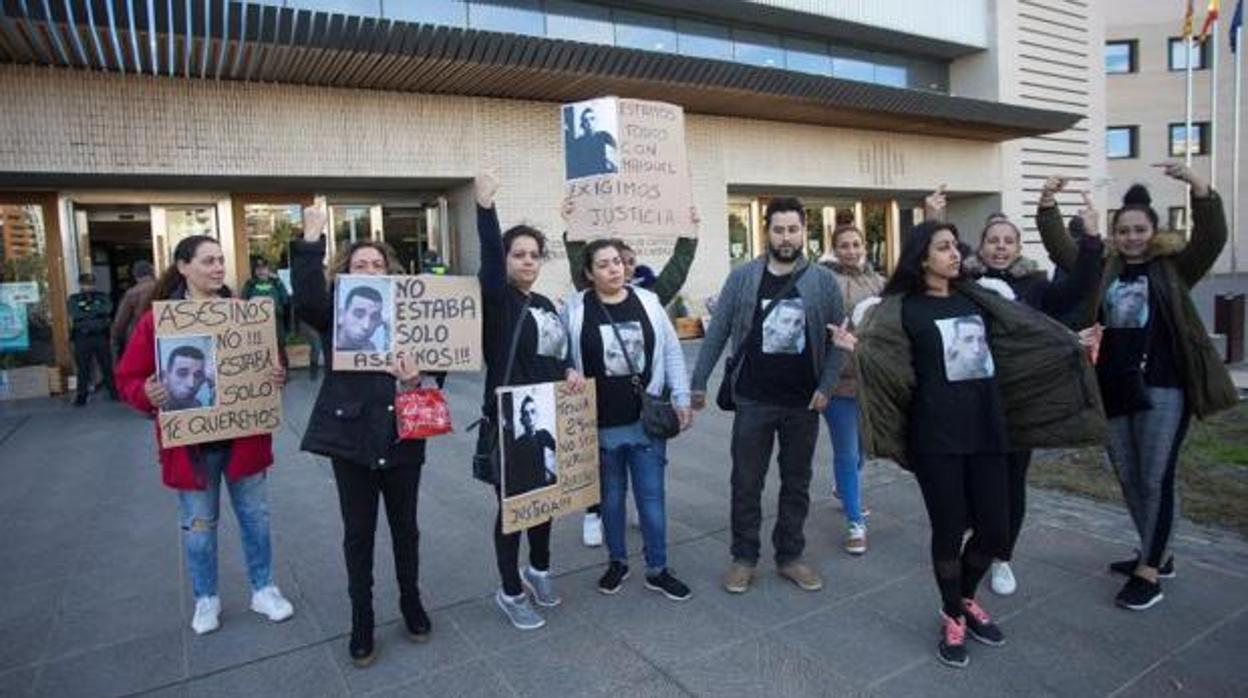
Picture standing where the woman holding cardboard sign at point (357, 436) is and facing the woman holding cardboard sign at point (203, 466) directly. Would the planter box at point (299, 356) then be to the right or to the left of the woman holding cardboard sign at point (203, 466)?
right

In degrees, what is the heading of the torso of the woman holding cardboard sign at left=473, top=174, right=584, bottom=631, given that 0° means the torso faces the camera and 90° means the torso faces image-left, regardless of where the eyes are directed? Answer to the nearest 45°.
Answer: approximately 315°

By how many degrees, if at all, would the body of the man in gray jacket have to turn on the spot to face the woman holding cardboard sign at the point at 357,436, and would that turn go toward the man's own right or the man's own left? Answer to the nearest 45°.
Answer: approximately 45° to the man's own right

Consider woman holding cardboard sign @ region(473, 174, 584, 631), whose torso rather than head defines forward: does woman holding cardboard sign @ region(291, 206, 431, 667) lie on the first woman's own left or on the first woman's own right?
on the first woman's own right

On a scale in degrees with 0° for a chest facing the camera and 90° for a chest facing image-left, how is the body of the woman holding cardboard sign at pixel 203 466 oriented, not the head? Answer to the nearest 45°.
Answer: approximately 315°

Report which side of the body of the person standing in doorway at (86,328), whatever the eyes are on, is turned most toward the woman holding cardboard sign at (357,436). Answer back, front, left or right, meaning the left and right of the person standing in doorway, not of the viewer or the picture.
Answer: front

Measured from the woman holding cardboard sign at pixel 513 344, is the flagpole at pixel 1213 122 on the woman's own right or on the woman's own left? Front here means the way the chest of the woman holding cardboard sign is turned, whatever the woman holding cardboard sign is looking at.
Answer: on the woman's own left

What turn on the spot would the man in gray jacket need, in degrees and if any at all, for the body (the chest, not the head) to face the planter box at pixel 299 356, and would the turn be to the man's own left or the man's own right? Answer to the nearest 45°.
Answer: approximately 135° to the man's own right

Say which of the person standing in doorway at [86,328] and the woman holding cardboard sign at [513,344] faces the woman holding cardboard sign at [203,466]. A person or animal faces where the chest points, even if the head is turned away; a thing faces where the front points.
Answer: the person standing in doorway

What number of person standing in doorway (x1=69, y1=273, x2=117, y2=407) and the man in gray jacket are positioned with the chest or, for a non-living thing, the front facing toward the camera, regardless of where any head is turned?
2

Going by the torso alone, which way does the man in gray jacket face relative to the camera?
toward the camera

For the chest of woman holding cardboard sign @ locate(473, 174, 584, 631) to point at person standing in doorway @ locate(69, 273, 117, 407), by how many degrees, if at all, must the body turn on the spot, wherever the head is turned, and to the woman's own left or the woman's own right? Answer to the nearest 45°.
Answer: approximately 180°

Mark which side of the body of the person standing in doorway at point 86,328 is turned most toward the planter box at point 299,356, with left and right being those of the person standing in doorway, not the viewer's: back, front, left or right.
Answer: left
